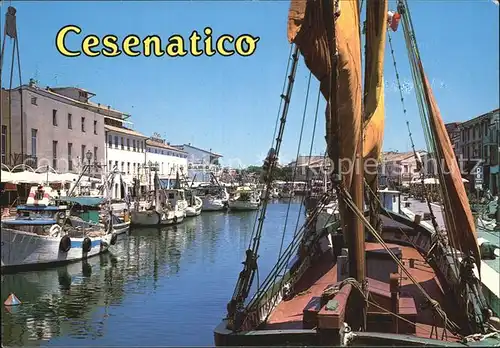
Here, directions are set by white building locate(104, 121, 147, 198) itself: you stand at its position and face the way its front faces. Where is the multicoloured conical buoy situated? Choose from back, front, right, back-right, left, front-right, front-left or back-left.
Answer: front-right

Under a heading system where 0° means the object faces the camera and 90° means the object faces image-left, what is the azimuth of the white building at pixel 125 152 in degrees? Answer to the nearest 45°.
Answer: approximately 315°

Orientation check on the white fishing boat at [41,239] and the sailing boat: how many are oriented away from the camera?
1

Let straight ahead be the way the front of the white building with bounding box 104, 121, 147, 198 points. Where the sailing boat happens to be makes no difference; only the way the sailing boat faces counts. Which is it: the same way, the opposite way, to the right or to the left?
to the left

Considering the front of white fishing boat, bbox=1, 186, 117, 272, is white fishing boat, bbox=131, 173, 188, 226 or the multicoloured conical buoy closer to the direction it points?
the multicoloured conical buoy

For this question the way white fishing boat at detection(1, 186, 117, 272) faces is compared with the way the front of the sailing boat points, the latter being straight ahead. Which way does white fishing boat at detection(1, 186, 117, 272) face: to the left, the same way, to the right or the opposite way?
the opposite way

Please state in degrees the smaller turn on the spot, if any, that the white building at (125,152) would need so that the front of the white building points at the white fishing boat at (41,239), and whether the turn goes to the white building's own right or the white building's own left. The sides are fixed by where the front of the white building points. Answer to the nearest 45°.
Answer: approximately 45° to the white building's own right

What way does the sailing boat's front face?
away from the camera

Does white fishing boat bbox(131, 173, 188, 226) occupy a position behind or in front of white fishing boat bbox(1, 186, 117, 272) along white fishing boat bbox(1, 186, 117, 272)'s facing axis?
behind

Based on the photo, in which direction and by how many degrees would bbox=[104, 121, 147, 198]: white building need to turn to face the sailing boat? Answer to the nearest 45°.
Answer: approximately 45° to its right
